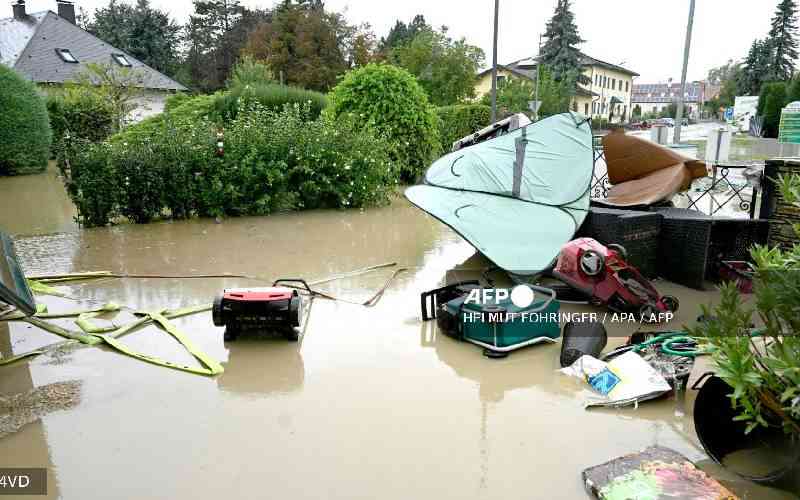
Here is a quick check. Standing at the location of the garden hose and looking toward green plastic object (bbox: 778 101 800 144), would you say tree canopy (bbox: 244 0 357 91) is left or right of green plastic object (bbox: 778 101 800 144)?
left

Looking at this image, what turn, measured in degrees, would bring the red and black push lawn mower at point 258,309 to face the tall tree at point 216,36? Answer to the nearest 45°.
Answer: approximately 180°

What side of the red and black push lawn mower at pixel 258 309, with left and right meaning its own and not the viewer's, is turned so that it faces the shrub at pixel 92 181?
back

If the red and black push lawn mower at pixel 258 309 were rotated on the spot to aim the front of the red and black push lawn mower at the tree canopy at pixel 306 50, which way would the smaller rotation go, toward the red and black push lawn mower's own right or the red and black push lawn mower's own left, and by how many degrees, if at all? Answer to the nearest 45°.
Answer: approximately 180°

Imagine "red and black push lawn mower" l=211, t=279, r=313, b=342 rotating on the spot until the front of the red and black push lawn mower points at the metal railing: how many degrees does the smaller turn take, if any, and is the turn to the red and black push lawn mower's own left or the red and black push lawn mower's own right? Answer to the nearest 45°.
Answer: approximately 135° to the red and black push lawn mower's own left

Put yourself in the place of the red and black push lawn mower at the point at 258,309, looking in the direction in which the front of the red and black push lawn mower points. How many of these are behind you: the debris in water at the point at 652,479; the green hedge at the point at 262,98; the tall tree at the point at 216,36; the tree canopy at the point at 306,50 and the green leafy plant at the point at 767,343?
3

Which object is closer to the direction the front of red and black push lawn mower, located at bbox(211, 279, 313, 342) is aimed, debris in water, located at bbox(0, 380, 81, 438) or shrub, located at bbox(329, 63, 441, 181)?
the debris in water

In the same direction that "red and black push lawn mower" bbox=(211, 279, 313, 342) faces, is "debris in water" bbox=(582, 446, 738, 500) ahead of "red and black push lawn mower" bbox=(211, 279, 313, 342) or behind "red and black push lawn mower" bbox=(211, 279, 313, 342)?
ahead

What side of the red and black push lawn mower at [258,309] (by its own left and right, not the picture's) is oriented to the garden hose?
left

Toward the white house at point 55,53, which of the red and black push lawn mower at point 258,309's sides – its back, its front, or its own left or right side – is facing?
back

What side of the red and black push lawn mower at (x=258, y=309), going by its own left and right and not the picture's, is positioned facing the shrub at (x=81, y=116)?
back

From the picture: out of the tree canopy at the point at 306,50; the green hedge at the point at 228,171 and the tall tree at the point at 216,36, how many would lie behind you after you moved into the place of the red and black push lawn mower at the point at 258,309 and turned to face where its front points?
3

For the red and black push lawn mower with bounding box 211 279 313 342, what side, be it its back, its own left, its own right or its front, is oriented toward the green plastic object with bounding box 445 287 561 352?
left

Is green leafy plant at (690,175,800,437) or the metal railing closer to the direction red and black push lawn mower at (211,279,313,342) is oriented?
the green leafy plant

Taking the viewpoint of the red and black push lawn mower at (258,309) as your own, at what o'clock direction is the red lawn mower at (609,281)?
The red lawn mower is roughly at 9 o'clock from the red and black push lawn mower.

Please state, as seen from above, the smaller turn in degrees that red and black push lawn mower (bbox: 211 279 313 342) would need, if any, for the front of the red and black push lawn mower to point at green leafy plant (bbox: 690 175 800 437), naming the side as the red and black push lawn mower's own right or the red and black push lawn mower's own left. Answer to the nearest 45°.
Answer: approximately 45° to the red and black push lawn mower's own left

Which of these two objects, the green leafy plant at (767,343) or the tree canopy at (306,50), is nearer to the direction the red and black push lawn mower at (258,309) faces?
the green leafy plant

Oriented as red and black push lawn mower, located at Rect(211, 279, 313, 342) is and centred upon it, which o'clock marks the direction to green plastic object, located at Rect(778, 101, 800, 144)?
The green plastic object is roughly at 8 o'clock from the red and black push lawn mower.

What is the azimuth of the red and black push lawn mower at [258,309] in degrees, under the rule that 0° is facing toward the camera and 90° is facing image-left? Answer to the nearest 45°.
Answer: approximately 0°
